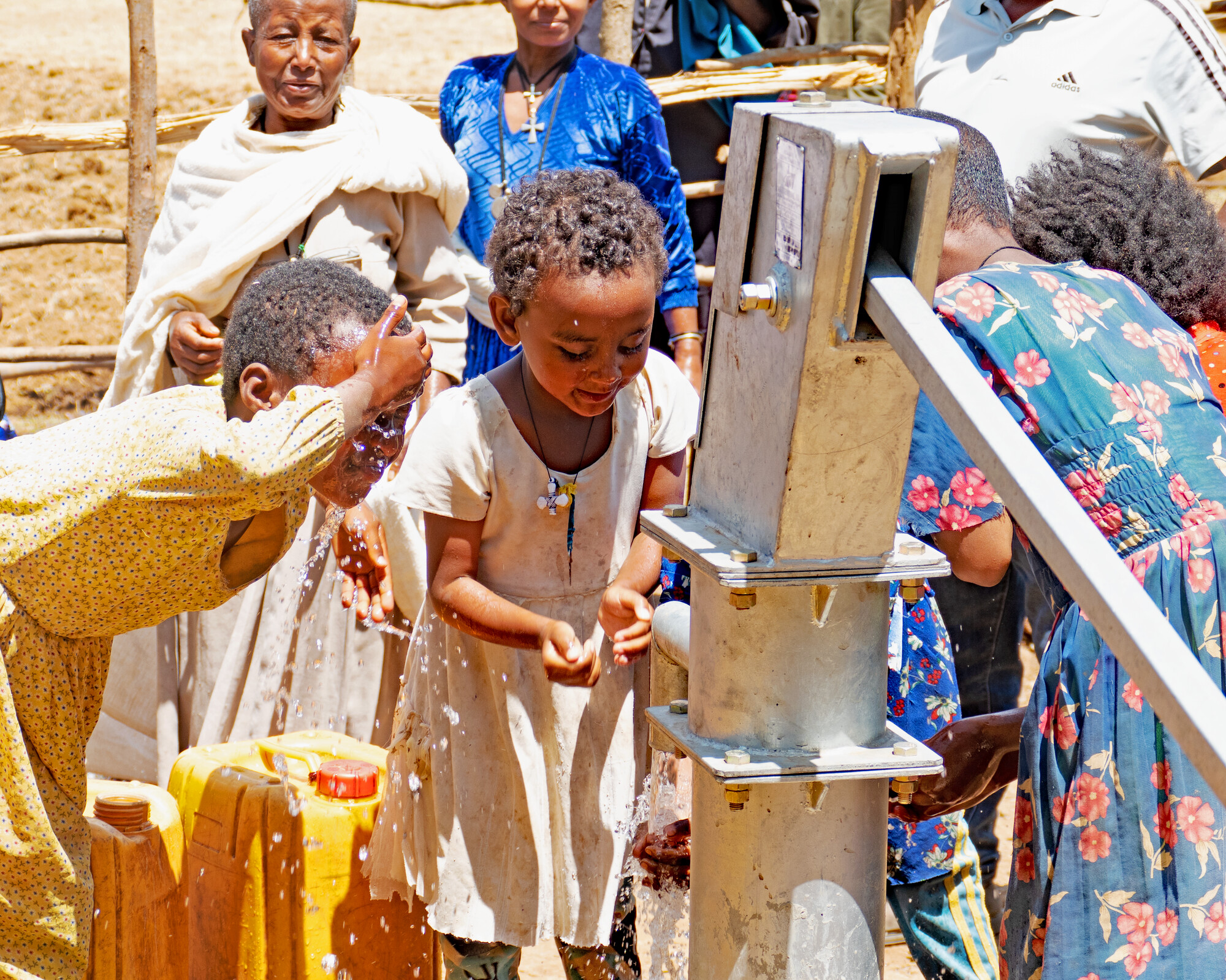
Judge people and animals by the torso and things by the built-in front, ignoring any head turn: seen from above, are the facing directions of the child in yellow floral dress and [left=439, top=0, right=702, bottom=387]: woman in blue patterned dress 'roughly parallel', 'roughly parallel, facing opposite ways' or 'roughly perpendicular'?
roughly perpendicular

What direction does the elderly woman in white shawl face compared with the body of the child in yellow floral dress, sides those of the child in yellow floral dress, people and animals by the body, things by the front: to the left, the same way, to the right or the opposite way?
to the right

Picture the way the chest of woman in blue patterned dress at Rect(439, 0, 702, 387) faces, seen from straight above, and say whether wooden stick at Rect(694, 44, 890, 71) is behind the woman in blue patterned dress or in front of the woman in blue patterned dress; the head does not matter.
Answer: behind

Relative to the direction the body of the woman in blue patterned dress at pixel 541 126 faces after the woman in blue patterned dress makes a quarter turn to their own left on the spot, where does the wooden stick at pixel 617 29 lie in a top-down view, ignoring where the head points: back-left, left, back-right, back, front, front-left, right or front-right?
left

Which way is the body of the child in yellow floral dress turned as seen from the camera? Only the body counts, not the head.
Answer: to the viewer's right

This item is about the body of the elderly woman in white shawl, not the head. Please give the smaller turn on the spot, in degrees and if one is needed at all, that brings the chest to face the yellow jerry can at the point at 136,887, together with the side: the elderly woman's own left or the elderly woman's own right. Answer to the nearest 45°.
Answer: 0° — they already face it

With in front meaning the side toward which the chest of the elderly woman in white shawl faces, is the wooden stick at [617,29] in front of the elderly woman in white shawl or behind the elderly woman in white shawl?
behind
